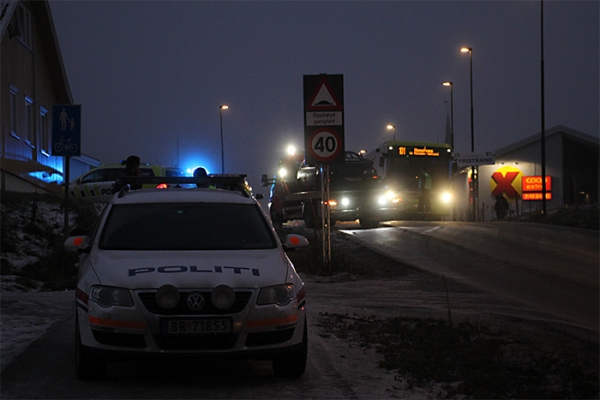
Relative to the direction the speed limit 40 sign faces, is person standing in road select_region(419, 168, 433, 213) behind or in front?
behind

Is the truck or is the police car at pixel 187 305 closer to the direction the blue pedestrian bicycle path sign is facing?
the police car

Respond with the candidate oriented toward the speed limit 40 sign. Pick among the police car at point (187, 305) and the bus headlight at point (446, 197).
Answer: the bus headlight

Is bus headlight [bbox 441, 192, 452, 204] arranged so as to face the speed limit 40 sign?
yes

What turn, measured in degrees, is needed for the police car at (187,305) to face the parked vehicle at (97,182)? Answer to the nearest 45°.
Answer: approximately 180°

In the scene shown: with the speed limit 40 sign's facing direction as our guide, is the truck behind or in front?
behind

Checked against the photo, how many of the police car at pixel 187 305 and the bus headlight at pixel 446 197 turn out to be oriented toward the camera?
2

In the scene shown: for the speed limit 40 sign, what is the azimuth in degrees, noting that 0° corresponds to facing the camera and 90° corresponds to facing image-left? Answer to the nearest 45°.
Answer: approximately 0°

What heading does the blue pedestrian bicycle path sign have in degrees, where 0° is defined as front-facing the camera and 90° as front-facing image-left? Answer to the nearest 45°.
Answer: approximately 0°
